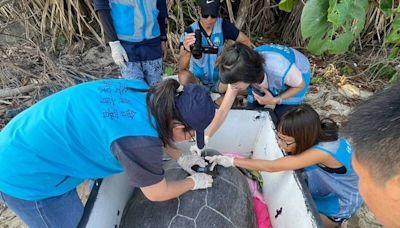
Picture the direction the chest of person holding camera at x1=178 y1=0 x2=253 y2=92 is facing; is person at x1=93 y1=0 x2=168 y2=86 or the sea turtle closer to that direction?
the sea turtle

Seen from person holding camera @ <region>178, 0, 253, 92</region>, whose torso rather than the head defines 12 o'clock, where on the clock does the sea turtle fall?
The sea turtle is roughly at 12 o'clock from the person holding camera.

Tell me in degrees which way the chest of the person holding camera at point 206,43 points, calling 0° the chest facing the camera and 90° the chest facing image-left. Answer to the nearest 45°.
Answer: approximately 0°

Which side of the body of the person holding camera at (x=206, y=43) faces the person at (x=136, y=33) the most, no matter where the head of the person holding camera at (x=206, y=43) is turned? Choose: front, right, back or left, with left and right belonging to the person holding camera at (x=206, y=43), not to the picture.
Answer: right
